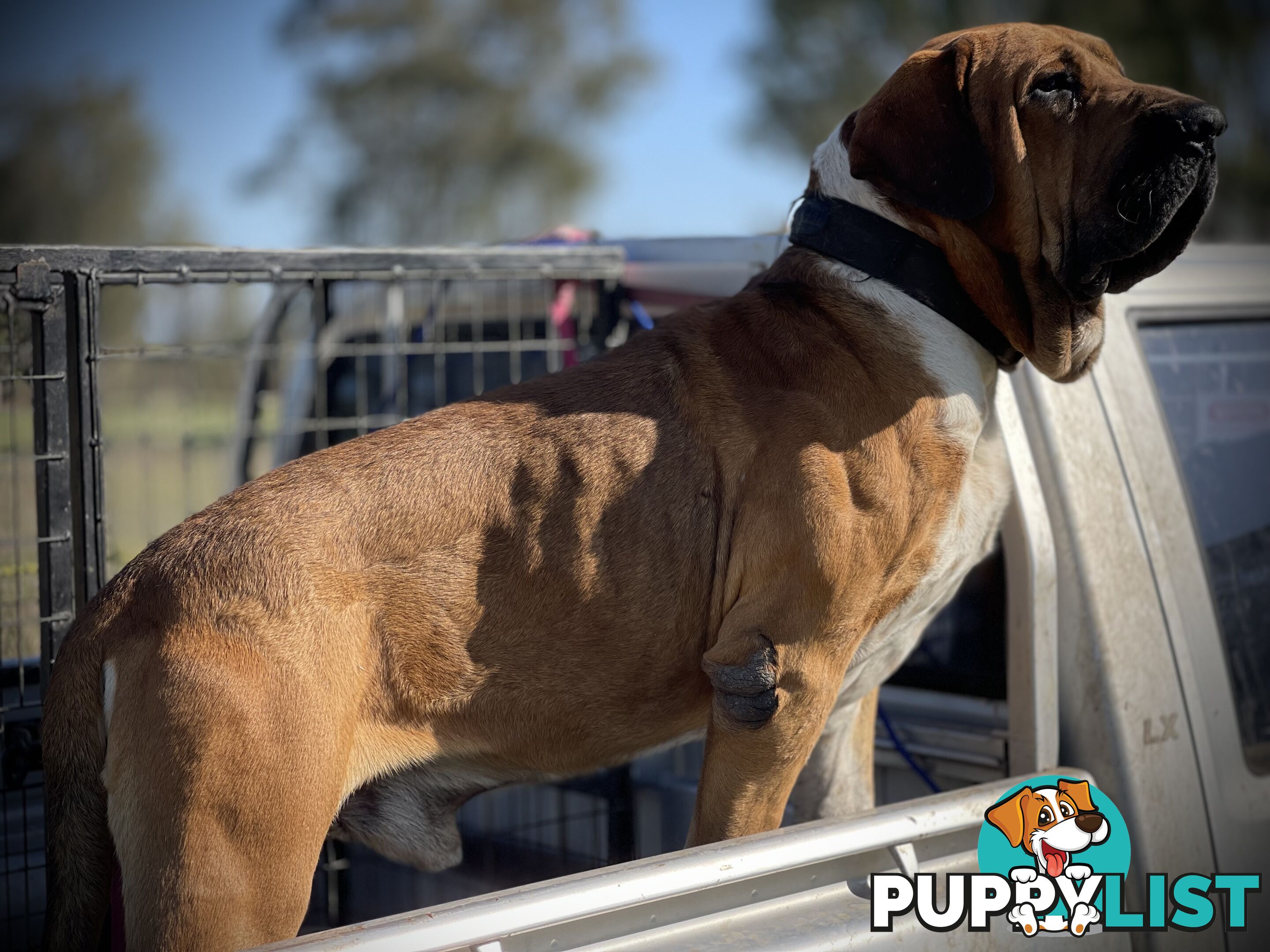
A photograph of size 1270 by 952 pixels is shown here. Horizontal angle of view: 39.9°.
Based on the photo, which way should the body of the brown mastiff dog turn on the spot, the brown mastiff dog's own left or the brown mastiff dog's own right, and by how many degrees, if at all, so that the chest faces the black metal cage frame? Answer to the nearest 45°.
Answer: approximately 180°

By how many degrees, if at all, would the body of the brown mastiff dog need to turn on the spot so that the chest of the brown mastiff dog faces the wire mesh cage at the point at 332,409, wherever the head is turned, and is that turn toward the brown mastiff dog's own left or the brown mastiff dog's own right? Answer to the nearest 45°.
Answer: approximately 135° to the brown mastiff dog's own left

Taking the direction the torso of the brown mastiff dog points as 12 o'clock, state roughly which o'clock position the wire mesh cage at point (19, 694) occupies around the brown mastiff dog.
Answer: The wire mesh cage is roughly at 7 o'clock from the brown mastiff dog.

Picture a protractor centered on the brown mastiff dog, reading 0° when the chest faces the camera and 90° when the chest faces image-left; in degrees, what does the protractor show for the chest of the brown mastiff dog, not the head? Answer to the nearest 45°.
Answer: approximately 270°
